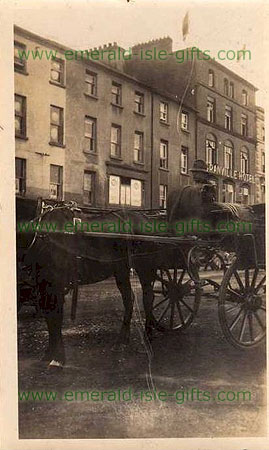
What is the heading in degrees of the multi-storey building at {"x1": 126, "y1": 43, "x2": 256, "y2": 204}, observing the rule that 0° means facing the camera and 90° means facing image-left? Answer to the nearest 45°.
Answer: approximately 315°
